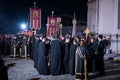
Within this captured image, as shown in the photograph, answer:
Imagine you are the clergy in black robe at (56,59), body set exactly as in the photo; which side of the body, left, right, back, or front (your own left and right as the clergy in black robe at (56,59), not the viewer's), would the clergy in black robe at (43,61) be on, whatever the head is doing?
left

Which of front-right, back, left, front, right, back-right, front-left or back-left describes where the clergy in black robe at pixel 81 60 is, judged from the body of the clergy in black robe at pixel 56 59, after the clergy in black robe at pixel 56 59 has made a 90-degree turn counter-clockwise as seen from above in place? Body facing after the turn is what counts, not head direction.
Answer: back-left

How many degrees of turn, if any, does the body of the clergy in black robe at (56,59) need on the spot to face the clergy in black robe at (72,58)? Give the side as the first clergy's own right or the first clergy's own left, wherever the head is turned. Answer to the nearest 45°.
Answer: approximately 90° to the first clergy's own right

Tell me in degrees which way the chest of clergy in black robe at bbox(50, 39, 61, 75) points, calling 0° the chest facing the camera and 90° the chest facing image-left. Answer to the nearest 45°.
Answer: approximately 180°

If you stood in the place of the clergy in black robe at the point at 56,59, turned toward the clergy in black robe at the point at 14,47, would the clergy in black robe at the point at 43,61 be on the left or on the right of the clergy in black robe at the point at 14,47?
left

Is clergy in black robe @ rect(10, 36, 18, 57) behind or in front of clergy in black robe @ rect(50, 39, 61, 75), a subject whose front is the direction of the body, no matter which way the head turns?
in front
